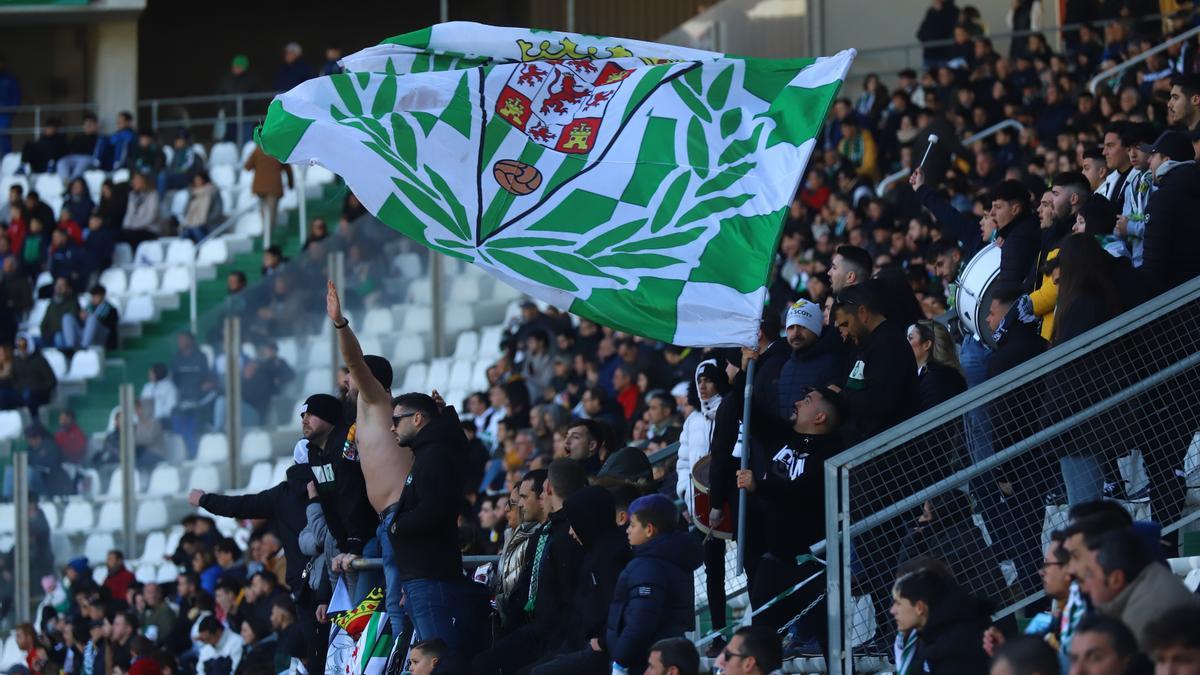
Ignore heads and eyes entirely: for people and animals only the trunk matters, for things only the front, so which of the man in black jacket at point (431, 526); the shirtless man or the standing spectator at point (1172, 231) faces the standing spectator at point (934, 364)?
the standing spectator at point (1172, 231)

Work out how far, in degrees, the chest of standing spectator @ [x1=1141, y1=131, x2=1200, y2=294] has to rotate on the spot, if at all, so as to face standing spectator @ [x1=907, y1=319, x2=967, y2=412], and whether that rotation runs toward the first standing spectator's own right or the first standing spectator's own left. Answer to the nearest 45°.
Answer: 0° — they already face them

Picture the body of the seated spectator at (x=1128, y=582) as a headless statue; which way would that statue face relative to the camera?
to the viewer's left

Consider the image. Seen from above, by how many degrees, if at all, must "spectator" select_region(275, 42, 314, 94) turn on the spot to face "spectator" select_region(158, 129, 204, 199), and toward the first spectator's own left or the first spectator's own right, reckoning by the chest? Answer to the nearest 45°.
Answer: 0° — they already face them

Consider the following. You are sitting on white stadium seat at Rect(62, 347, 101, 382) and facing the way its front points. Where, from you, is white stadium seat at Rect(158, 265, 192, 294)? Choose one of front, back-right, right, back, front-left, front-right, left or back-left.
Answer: back

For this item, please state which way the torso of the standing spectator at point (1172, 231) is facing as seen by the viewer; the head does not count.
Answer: to the viewer's left

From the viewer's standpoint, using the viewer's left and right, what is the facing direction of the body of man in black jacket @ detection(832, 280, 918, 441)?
facing to the left of the viewer

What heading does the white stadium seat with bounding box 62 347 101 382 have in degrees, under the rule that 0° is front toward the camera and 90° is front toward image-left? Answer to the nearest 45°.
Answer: approximately 45°

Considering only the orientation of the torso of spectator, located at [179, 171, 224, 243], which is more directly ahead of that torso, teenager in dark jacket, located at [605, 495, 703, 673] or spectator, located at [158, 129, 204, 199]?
the teenager in dark jacket

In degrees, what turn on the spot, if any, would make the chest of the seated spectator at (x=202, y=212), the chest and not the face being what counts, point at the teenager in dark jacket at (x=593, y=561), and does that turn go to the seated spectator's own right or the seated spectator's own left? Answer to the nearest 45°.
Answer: approximately 45° to the seated spectator's own left

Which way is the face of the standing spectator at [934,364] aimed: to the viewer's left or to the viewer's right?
to the viewer's left

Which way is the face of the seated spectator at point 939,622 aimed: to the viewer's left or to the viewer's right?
to the viewer's left

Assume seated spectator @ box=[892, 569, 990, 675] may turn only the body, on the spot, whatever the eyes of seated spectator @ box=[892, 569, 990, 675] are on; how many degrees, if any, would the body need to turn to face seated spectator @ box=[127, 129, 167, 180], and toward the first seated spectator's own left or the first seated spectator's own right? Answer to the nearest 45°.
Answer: approximately 45° to the first seated spectator's own right

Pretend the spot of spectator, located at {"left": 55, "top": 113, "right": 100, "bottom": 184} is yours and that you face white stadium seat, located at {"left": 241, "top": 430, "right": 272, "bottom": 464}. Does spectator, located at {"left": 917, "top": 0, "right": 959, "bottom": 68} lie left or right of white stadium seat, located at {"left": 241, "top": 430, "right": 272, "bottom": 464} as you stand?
left
